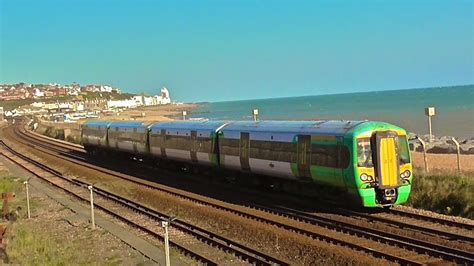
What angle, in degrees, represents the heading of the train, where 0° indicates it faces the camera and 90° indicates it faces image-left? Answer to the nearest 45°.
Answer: approximately 315°

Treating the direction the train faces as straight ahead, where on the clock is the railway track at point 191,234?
The railway track is roughly at 3 o'clock from the train.
